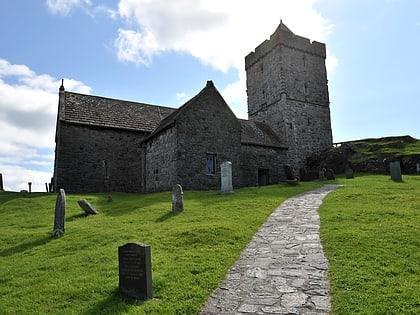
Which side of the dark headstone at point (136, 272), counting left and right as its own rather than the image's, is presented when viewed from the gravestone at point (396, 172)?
back

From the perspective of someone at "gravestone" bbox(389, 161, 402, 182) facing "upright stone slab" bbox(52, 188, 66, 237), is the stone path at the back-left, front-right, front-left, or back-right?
front-left

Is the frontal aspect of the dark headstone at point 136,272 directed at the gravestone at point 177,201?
no

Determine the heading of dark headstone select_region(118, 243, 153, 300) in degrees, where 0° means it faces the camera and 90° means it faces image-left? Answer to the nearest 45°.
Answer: approximately 45°

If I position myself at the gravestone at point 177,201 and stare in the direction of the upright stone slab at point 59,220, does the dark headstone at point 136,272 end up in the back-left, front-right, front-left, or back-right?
front-left

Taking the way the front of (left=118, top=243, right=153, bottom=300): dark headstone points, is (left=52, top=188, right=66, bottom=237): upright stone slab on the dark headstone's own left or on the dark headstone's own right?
on the dark headstone's own right

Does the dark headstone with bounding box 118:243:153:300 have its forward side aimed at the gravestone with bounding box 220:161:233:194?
no

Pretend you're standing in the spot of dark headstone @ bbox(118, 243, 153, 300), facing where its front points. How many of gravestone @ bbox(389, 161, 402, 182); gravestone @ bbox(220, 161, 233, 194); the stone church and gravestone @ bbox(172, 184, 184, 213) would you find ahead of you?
0

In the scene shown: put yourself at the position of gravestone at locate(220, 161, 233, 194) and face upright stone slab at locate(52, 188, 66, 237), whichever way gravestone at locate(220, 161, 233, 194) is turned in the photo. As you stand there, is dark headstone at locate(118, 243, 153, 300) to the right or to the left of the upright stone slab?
left

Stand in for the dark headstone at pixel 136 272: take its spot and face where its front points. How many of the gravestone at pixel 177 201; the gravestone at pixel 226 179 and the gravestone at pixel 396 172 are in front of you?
0

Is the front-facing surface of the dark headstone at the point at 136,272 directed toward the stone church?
no
